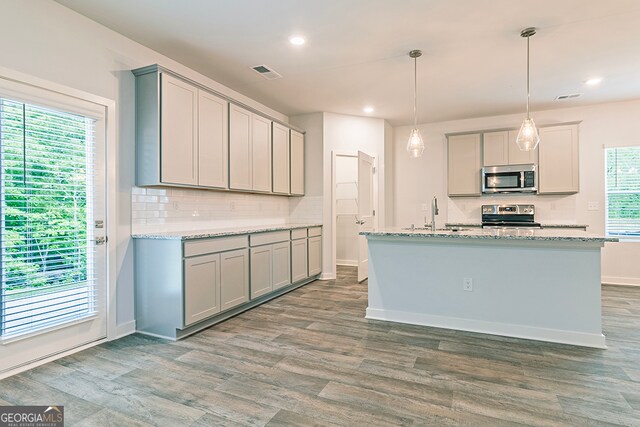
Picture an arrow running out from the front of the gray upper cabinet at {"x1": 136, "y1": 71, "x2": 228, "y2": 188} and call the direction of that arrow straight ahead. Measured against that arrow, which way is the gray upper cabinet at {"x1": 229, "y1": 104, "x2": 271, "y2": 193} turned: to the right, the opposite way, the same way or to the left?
the same way

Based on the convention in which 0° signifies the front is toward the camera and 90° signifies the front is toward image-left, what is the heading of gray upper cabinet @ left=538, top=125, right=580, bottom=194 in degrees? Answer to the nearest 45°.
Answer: approximately 0°

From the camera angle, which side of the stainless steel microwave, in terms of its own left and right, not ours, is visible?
front

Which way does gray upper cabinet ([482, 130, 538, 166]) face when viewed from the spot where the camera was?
facing the viewer

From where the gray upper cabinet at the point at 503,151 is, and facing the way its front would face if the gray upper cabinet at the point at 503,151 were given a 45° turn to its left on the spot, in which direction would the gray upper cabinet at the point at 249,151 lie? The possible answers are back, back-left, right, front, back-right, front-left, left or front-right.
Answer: right

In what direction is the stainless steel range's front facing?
toward the camera

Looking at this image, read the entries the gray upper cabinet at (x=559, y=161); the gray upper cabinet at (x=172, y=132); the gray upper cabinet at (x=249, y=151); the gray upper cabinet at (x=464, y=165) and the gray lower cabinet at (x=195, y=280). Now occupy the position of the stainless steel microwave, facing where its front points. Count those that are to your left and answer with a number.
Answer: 1

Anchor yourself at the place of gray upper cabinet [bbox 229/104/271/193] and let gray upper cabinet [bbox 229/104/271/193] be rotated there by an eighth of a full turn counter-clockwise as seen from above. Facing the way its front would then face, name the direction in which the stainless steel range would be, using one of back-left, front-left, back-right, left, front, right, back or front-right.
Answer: front

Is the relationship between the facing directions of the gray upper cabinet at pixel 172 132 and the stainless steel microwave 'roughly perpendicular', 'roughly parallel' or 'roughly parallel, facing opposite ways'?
roughly perpendicular

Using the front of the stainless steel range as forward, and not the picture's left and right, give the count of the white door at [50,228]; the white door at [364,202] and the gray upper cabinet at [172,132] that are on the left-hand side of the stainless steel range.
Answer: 0

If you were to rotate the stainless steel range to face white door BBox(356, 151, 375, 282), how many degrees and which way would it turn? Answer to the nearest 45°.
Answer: approximately 45° to its right

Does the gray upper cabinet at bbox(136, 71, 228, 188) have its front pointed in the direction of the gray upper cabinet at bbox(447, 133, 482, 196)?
no

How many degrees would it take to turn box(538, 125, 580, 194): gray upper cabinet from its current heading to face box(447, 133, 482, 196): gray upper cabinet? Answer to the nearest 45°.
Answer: approximately 90° to its right

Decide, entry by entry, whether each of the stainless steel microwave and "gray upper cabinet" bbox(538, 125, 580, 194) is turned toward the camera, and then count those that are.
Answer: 2

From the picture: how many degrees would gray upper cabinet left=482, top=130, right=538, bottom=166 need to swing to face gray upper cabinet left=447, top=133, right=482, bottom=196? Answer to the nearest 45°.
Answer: approximately 90° to its right

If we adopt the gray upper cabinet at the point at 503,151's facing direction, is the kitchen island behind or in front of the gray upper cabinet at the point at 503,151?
in front

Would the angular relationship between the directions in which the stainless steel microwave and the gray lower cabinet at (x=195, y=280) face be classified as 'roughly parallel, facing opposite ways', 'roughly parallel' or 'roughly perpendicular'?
roughly perpendicular

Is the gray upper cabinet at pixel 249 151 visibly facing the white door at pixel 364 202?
no
